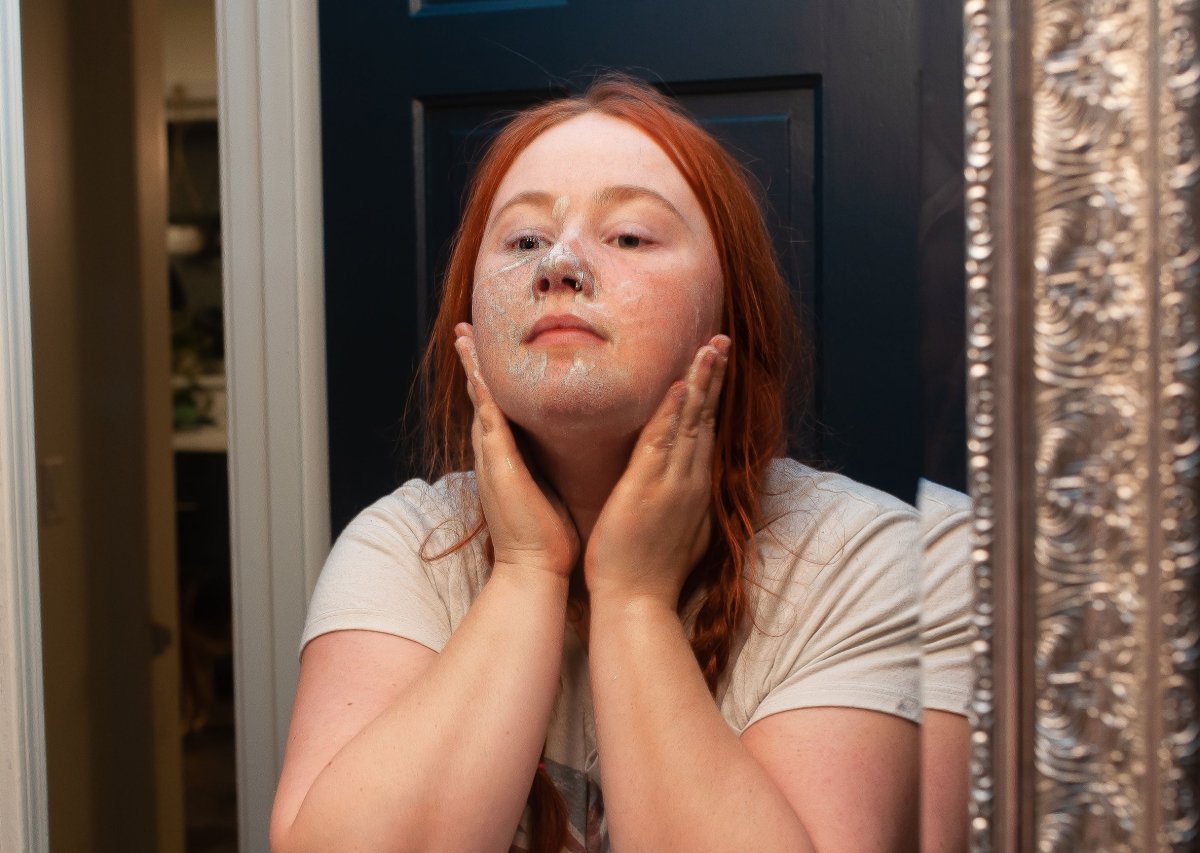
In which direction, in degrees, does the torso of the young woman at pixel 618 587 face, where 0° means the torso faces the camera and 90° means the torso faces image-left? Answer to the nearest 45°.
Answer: approximately 0°

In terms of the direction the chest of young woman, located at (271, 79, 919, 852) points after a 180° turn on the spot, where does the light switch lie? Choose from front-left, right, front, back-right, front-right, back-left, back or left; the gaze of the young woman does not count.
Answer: front-left
